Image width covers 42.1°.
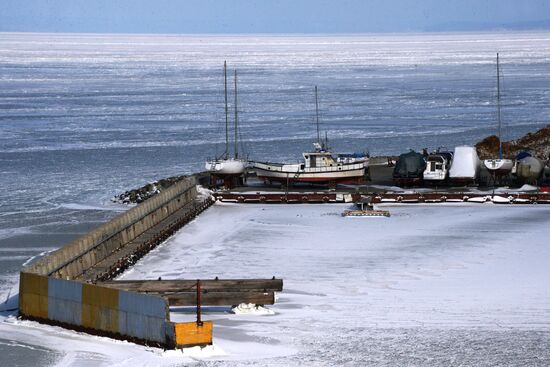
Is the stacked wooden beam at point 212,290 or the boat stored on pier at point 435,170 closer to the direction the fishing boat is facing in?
the stacked wooden beam

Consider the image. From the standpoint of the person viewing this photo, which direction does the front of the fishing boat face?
facing to the left of the viewer

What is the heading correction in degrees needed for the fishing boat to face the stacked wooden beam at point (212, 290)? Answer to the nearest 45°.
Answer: approximately 90° to its left

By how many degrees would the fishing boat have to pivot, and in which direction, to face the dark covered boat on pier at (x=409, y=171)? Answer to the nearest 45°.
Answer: approximately 180°

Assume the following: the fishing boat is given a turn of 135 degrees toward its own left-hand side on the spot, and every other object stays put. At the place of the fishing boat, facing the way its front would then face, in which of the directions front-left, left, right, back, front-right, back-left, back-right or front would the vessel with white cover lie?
front-left

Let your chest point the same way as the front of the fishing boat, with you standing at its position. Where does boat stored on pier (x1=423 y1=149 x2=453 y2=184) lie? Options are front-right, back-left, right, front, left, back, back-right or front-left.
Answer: back
